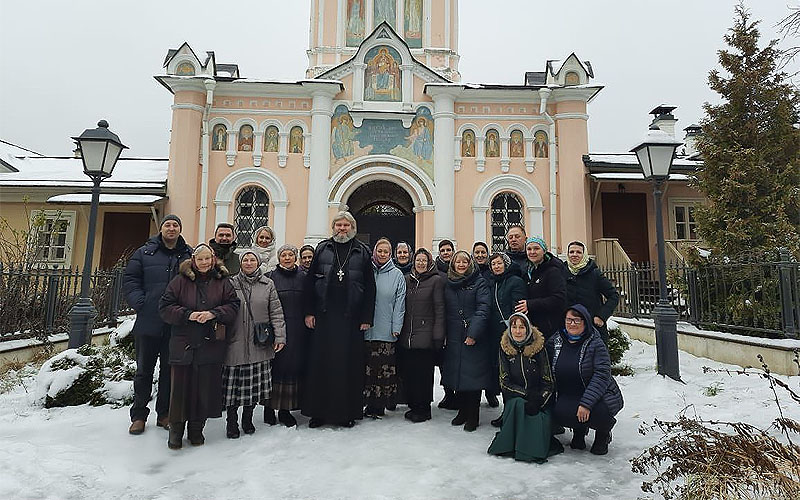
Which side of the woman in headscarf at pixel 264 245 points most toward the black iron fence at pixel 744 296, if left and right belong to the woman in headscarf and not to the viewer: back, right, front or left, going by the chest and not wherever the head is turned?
left

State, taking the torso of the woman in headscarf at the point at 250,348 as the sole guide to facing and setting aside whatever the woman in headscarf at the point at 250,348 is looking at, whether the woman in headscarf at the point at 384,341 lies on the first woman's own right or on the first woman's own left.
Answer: on the first woman's own left

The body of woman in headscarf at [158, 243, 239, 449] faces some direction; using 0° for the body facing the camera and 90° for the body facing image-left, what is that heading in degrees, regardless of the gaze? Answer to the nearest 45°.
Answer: approximately 0°

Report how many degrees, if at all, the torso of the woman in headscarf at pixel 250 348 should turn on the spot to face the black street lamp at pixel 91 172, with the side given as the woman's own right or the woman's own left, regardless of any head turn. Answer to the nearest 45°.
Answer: approximately 135° to the woman's own right

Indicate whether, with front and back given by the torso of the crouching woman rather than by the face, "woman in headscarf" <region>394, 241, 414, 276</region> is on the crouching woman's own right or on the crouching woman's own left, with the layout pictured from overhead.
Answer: on the crouching woman's own right

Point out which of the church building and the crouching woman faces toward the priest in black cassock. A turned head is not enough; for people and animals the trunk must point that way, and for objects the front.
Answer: the church building
